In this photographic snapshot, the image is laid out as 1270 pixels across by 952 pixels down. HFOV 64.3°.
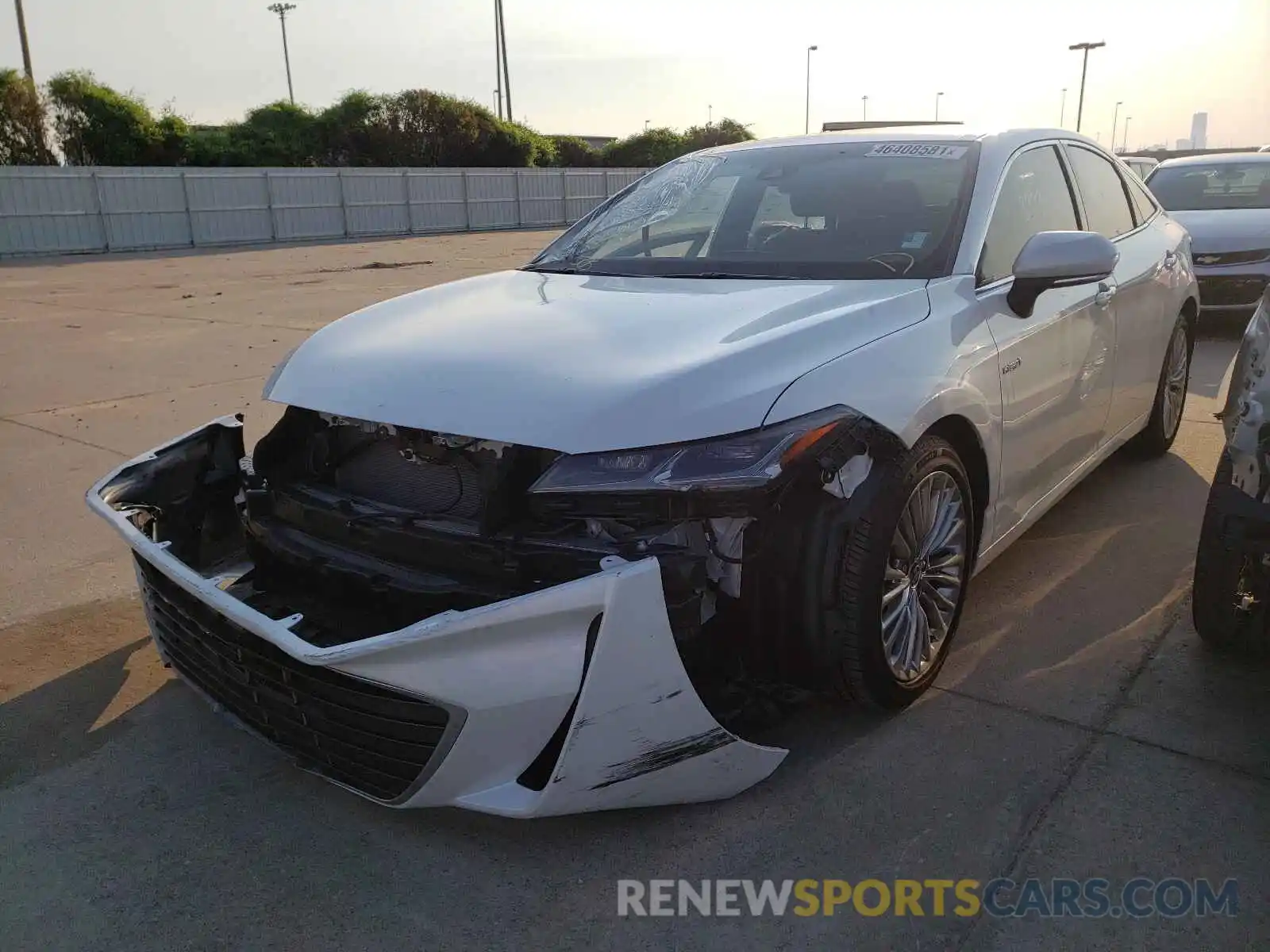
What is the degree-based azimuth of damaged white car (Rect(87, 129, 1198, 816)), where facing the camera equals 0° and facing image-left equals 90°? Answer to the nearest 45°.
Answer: approximately 45°

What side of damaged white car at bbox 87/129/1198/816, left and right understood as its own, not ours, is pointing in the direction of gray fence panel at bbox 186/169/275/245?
right

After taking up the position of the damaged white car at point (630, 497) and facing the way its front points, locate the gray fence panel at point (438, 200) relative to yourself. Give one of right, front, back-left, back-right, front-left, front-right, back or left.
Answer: back-right

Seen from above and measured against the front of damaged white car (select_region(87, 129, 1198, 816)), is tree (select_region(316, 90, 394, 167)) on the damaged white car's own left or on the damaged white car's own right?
on the damaged white car's own right

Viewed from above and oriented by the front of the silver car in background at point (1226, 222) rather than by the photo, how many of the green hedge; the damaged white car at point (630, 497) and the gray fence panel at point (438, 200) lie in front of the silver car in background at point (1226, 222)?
1

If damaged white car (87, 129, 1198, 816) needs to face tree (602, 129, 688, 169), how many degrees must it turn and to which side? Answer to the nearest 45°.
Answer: approximately 135° to its right

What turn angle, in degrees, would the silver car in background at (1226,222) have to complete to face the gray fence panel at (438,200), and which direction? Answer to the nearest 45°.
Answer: approximately 135° to its right

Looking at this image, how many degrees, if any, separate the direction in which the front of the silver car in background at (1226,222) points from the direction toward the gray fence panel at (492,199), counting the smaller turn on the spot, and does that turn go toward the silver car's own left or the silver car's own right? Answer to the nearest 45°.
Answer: approximately 135° to the silver car's own right

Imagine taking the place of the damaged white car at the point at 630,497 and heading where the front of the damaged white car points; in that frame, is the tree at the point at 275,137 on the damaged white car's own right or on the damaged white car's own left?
on the damaged white car's own right

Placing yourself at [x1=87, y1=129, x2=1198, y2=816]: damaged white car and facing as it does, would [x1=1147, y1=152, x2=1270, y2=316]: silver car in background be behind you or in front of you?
behind

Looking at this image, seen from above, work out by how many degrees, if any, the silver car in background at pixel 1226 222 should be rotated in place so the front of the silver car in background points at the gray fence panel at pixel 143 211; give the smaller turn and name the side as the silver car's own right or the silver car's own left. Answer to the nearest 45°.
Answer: approximately 90° to the silver car's own right

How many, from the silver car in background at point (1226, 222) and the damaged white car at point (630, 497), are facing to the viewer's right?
0

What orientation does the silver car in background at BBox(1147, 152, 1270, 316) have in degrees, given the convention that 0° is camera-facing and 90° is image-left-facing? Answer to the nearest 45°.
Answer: approximately 0°
